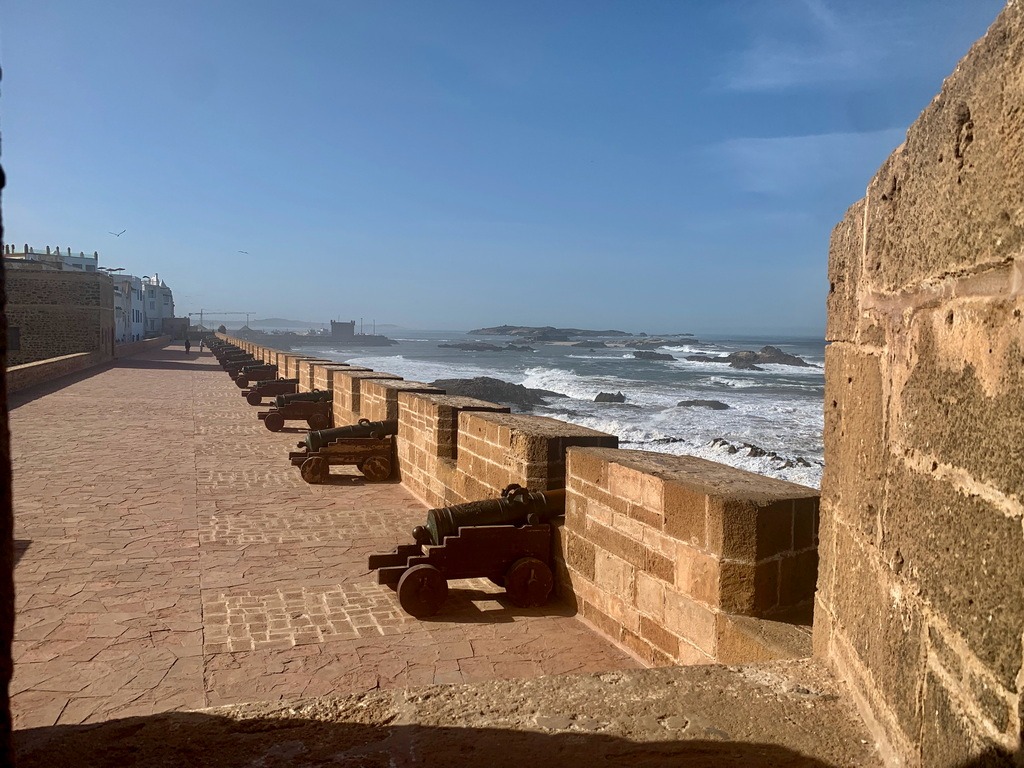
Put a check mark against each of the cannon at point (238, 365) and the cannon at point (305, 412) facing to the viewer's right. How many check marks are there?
2

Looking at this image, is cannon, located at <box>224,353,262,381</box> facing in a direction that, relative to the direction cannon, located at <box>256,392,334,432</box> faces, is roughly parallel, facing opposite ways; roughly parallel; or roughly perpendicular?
roughly parallel

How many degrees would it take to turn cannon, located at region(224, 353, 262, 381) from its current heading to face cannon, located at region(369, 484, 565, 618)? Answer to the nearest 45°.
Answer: approximately 90° to its right

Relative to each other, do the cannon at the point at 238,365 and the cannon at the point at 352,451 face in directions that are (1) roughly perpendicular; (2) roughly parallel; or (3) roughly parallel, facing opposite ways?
roughly parallel

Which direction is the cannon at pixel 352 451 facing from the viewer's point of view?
to the viewer's right

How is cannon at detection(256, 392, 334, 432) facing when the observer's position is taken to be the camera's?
facing to the right of the viewer

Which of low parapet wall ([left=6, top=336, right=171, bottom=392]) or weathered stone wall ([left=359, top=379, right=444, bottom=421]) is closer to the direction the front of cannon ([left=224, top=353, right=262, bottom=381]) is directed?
the weathered stone wall

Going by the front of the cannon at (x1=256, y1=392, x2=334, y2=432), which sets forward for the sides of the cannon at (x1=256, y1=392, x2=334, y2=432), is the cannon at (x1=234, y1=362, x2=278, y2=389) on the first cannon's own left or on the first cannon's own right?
on the first cannon's own left

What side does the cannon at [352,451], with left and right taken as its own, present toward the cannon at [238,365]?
left

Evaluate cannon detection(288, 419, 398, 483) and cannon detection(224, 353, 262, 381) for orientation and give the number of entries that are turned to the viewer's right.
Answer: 2

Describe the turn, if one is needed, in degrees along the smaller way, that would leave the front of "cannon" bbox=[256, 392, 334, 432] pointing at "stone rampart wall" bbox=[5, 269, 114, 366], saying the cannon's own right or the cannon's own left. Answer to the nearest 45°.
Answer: approximately 90° to the cannon's own left

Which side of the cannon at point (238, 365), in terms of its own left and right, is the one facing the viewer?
right

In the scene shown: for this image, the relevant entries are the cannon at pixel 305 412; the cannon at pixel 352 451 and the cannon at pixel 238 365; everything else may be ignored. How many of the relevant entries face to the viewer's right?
3

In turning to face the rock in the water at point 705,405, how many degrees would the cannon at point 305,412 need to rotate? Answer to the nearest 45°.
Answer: approximately 45° to its left
